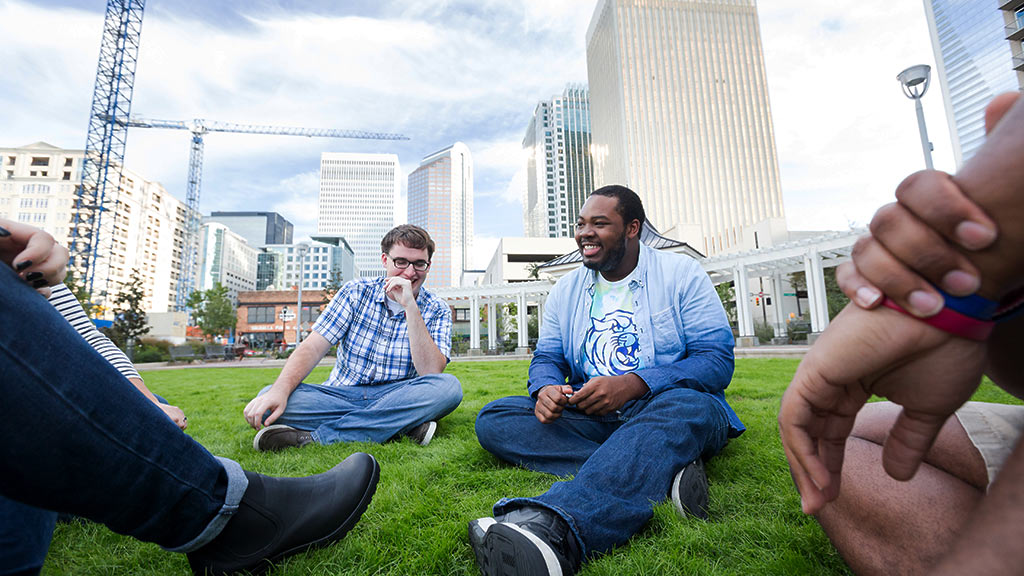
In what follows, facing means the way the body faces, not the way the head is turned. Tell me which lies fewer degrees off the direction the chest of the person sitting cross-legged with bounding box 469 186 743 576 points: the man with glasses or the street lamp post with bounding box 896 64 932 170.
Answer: the man with glasses

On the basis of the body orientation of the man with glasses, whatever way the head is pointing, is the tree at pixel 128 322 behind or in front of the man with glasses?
behind

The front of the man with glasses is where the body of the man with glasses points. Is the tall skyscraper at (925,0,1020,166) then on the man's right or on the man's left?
on the man's left

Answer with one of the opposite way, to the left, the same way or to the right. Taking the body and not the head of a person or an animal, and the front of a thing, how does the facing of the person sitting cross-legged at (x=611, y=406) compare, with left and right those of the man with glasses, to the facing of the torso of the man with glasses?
to the right

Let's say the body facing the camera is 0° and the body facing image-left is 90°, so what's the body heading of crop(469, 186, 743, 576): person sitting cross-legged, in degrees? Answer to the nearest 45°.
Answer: approximately 45°

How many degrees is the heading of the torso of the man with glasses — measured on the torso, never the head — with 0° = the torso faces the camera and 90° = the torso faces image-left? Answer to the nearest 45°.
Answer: approximately 0°
